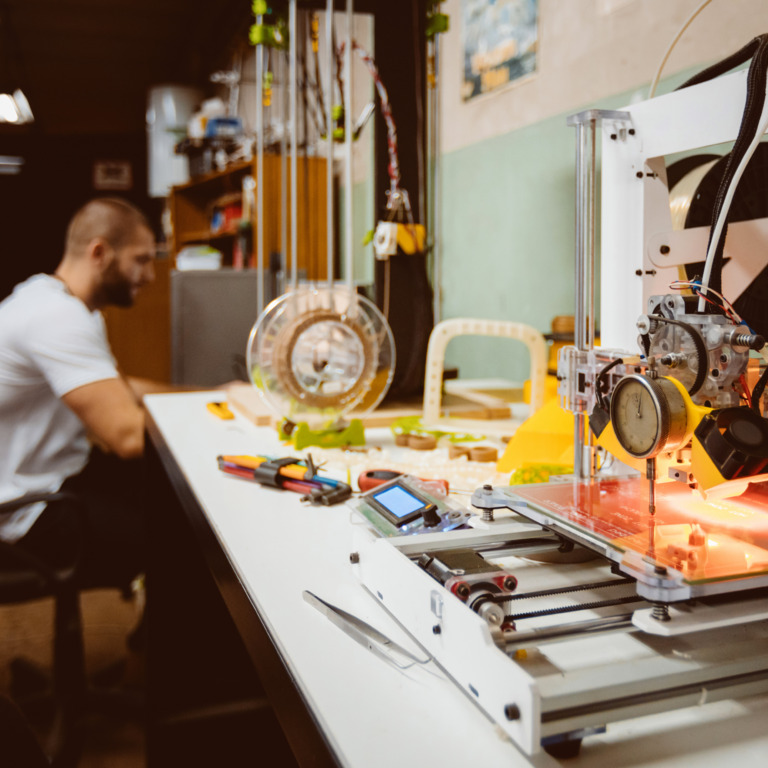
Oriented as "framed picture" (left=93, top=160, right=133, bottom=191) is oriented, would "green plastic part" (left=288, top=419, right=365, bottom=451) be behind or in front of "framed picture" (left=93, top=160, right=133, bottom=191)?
in front

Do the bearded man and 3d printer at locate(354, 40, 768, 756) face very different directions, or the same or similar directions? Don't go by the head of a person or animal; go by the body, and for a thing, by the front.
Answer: very different directions

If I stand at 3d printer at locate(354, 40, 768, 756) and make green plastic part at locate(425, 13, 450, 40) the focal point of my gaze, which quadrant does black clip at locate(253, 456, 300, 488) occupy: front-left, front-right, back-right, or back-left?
front-left

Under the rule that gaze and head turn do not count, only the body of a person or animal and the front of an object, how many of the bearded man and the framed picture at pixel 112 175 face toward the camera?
1

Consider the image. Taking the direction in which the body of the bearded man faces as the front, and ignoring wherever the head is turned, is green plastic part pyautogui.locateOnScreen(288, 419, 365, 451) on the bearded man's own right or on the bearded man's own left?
on the bearded man's own right

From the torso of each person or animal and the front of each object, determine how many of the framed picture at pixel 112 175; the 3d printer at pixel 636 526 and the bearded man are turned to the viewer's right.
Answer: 1

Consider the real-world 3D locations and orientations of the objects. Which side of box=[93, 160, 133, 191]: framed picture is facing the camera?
front

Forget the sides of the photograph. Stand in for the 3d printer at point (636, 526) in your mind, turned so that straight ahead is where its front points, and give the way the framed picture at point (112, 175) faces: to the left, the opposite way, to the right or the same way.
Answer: to the left

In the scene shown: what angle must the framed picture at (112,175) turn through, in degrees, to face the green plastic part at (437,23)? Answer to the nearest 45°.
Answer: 0° — it already faces it

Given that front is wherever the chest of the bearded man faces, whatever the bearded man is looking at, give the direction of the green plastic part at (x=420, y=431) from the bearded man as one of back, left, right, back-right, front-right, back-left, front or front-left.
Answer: front-right

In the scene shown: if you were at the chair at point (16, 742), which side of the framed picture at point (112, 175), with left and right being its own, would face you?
front

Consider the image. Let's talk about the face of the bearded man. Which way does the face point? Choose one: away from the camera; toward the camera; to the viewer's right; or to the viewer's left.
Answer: to the viewer's right

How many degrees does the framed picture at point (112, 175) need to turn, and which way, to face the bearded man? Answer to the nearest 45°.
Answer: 0° — it already faces them

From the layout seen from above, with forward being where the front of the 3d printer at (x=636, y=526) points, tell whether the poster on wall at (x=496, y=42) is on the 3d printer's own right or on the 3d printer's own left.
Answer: on the 3d printer's own right

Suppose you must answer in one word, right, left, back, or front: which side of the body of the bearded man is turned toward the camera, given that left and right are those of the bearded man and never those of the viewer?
right

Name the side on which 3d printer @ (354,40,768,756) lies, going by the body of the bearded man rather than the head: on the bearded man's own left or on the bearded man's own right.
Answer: on the bearded man's own right
